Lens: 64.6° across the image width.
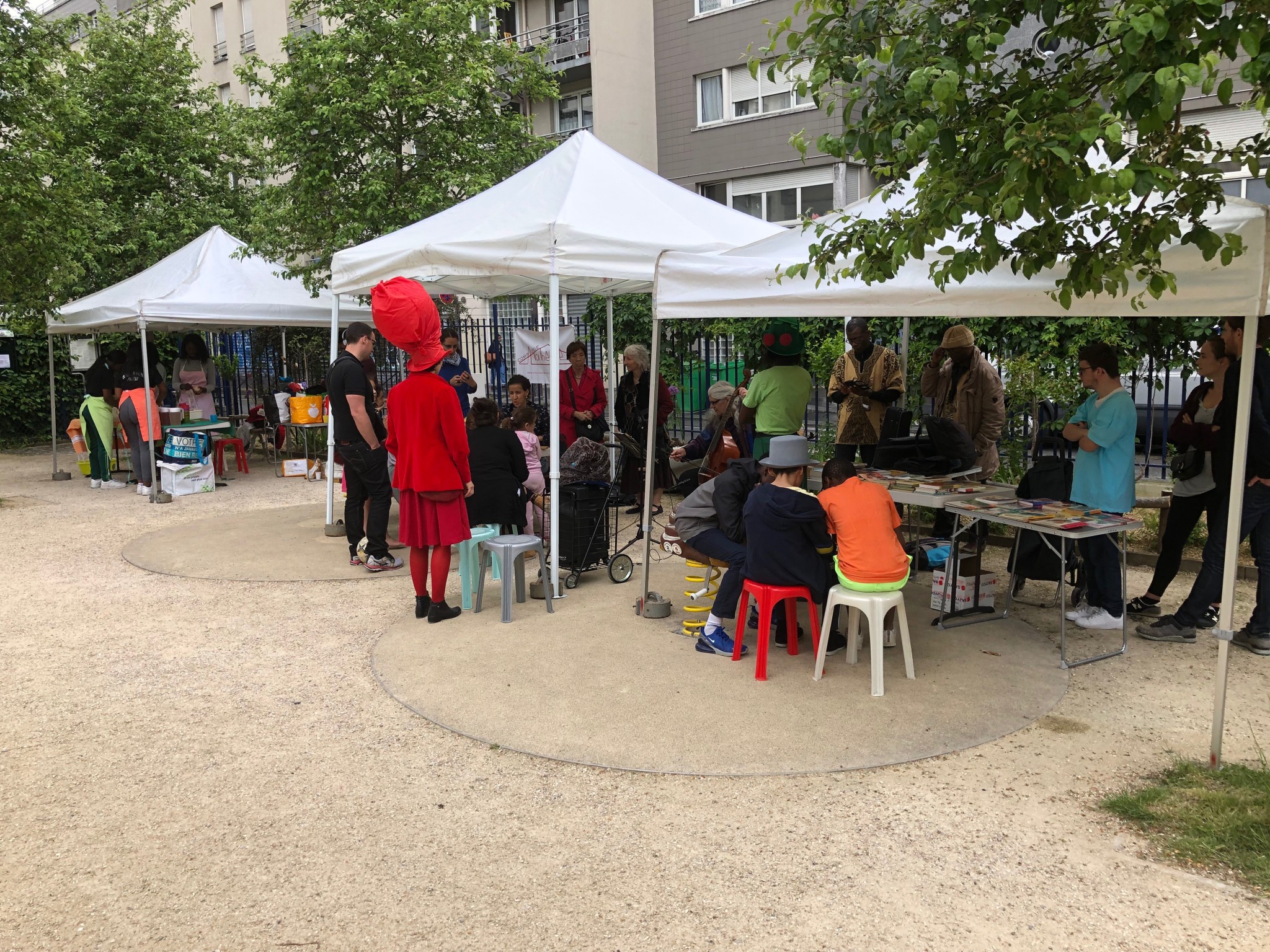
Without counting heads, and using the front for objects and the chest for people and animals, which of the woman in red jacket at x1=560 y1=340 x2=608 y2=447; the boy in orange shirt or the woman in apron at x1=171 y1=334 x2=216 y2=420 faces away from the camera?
the boy in orange shirt

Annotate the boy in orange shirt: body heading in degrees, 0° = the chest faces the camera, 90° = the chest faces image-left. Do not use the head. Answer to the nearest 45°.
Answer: approximately 180°

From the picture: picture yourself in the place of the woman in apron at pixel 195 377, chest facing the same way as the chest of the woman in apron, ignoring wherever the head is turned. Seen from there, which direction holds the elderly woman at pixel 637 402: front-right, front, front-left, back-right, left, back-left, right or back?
front-left

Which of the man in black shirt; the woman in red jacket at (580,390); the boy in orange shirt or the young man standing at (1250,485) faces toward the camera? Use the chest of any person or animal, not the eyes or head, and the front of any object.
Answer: the woman in red jacket

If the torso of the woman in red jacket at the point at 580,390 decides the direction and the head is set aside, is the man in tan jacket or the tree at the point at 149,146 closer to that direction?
the man in tan jacket

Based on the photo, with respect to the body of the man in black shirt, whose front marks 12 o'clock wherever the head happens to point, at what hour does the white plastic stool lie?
The white plastic stool is roughly at 2 o'clock from the man in black shirt.

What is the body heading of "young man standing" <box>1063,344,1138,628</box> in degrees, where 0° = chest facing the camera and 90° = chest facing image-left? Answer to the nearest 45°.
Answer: approximately 90°

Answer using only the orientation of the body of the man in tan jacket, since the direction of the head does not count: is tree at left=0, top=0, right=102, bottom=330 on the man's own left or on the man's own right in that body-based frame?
on the man's own right

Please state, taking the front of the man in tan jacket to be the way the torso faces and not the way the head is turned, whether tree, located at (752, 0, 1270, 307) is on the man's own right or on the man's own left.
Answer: on the man's own left

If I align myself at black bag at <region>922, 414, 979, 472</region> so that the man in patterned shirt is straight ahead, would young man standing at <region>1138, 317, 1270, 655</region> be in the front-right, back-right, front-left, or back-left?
back-right

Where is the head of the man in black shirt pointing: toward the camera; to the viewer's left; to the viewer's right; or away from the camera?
to the viewer's right

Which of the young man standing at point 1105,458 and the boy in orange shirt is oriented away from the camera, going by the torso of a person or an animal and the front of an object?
the boy in orange shirt

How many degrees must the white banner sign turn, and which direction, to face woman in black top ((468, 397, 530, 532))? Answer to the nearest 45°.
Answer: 0° — it already faces them

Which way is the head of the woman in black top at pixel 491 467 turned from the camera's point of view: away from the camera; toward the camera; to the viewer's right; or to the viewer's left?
away from the camera

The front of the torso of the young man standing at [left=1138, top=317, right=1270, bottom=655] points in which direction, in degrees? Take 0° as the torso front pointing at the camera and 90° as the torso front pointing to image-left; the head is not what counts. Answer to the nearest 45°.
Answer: approximately 90°

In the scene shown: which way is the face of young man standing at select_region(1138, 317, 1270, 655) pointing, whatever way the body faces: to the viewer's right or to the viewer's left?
to the viewer's left
